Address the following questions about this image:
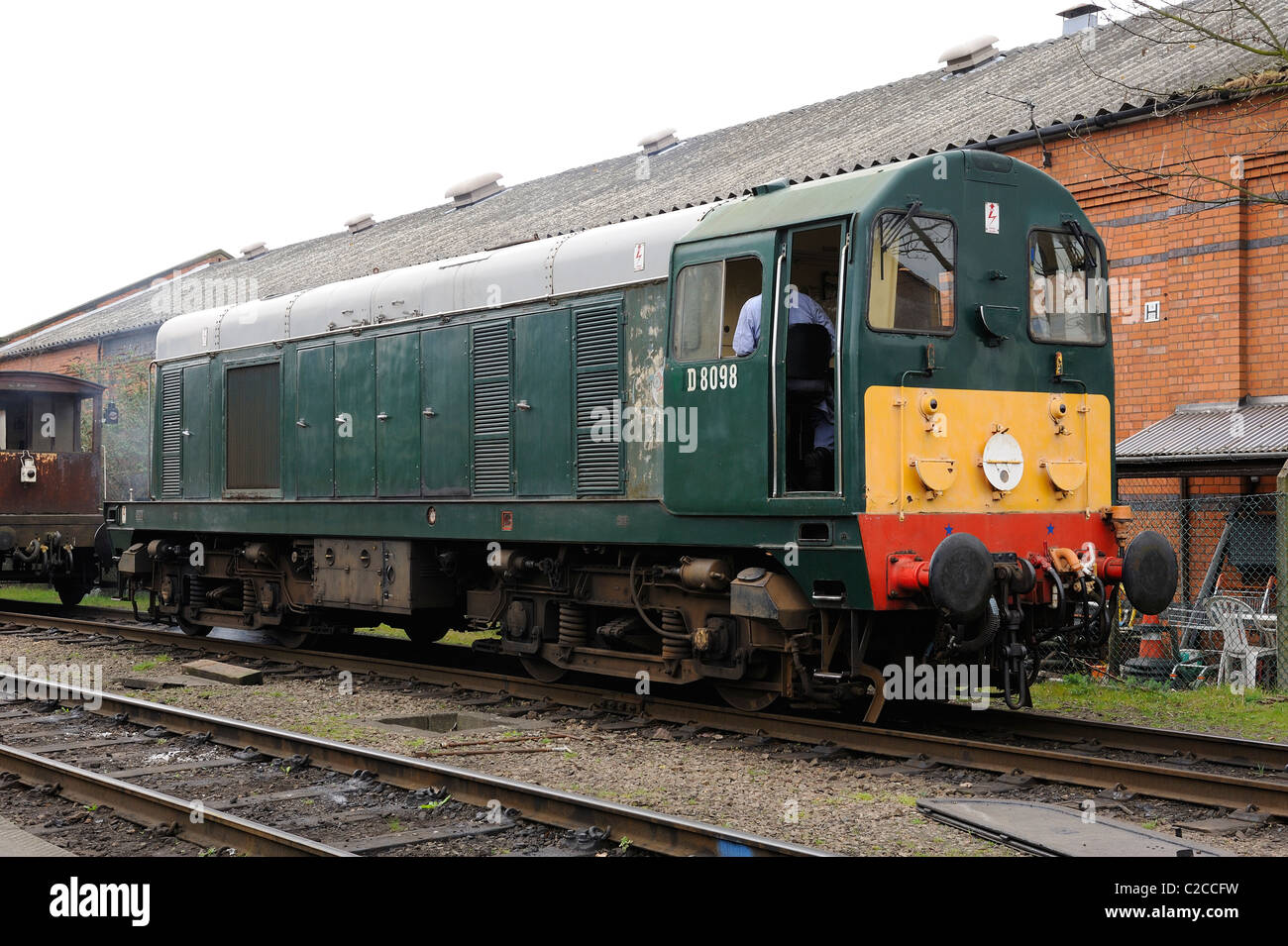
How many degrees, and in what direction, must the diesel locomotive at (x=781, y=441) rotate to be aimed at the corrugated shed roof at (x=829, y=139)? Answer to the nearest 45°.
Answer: approximately 135° to its left

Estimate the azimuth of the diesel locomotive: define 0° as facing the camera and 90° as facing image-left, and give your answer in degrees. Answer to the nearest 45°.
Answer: approximately 315°

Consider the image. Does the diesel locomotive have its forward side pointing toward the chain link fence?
no

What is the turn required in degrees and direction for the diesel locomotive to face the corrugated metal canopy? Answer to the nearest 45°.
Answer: approximately 90° to its left

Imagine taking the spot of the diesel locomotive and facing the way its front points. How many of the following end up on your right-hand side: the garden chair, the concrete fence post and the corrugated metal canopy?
0

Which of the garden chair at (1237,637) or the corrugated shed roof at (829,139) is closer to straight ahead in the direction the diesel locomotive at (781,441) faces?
the garden chair

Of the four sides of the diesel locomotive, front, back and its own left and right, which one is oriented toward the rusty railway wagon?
back

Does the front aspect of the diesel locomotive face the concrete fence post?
no
